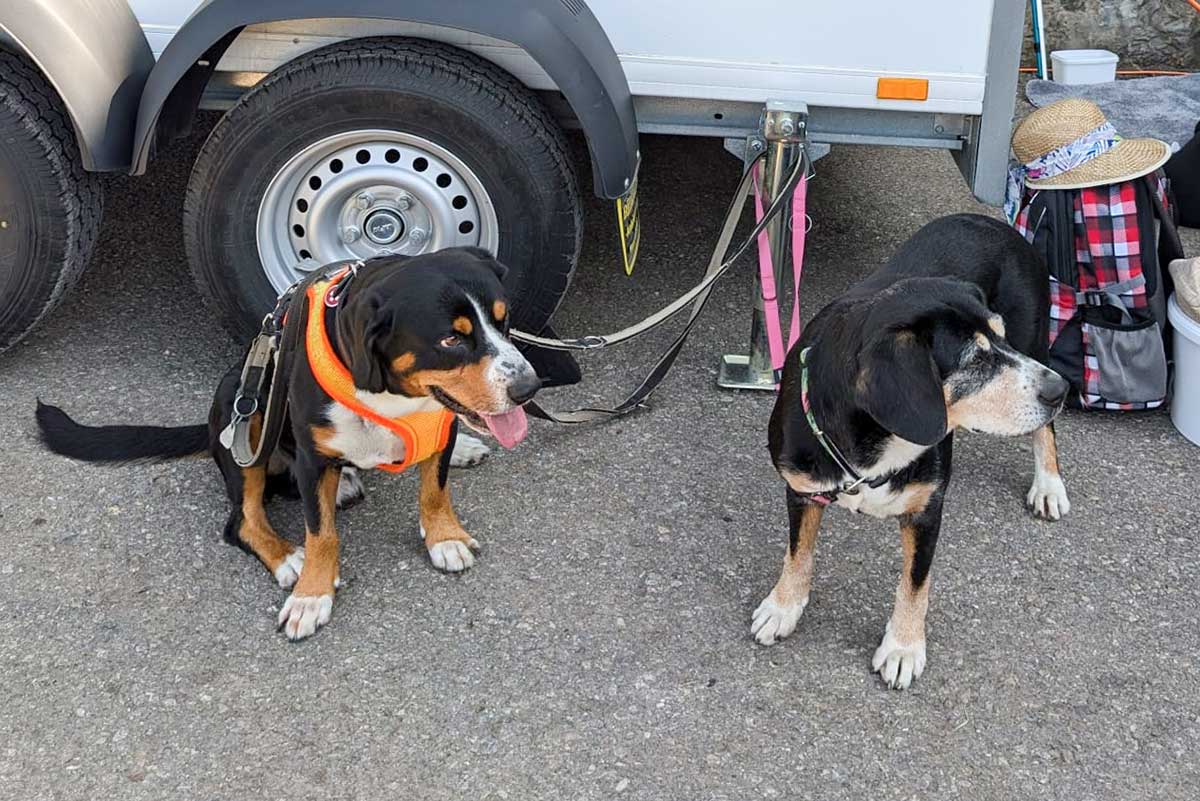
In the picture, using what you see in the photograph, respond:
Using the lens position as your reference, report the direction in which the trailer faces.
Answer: facing to the left of the viewer

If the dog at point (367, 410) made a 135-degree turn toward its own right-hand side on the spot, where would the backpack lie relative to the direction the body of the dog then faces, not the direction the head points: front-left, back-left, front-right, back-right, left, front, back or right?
back

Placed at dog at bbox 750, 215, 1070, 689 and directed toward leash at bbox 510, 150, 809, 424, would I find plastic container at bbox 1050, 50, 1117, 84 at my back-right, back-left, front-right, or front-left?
front-right

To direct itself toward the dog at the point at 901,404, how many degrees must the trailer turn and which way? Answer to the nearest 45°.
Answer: approximately 135° to its left

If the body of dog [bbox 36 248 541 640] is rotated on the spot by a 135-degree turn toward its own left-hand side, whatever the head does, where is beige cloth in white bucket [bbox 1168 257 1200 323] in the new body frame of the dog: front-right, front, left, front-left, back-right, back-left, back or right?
right

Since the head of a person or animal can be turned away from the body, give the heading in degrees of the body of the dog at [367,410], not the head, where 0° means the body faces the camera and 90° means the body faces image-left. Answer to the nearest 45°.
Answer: approximately 315°

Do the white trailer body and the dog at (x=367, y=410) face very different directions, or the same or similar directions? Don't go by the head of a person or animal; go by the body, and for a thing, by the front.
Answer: very different directions
